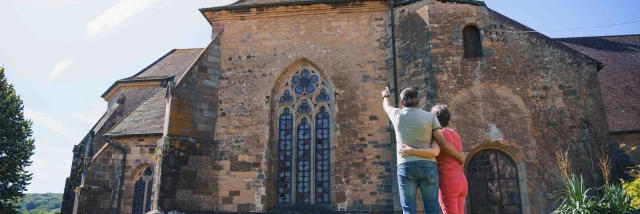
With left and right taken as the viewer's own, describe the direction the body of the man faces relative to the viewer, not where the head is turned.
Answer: facing away from the viewer

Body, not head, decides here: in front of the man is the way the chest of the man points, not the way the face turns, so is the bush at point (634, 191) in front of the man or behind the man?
in front

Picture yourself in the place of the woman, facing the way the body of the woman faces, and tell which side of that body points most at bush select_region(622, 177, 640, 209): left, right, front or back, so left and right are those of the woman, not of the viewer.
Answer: right

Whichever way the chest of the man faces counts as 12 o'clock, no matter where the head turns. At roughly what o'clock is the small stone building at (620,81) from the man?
The small stone building is roughly at 1 o'clock from the man.

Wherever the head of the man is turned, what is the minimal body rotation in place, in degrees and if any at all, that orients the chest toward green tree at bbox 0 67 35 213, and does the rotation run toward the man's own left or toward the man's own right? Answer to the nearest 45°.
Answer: approximately 45° to the man's own left

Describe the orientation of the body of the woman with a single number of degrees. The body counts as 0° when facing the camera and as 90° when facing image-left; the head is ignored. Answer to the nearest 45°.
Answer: approximately 135°

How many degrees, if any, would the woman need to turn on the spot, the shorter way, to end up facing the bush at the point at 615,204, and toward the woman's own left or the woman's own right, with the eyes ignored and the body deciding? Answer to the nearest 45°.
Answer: approximately 90° to the woman's own right
